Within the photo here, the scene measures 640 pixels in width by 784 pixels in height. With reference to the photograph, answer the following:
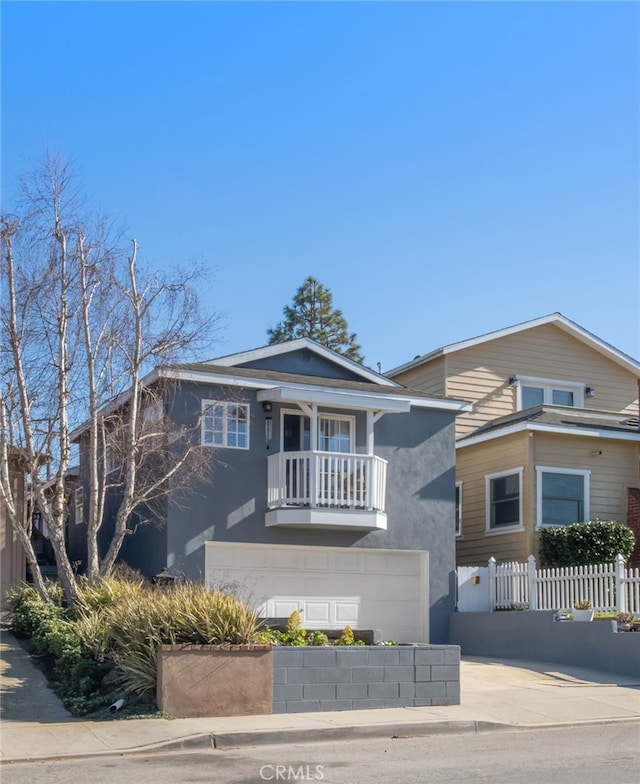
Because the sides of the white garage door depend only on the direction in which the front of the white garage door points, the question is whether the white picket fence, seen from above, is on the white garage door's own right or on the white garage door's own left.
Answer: on the white garage door's own left

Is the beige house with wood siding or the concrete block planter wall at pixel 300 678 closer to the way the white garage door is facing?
the concrete block planter wall

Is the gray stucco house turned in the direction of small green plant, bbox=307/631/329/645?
yes

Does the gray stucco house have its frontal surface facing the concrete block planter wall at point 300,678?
yes

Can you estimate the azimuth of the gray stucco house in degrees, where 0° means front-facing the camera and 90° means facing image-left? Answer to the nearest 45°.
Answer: approximately 0°

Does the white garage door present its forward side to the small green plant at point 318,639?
yes

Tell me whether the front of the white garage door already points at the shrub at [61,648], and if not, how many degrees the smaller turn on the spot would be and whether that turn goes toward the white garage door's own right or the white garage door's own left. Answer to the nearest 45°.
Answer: approximately 45° to the white garage door's own right

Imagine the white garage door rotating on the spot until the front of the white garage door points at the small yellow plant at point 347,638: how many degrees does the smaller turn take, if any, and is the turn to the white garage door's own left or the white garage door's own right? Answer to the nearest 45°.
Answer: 0° — it already faces it
